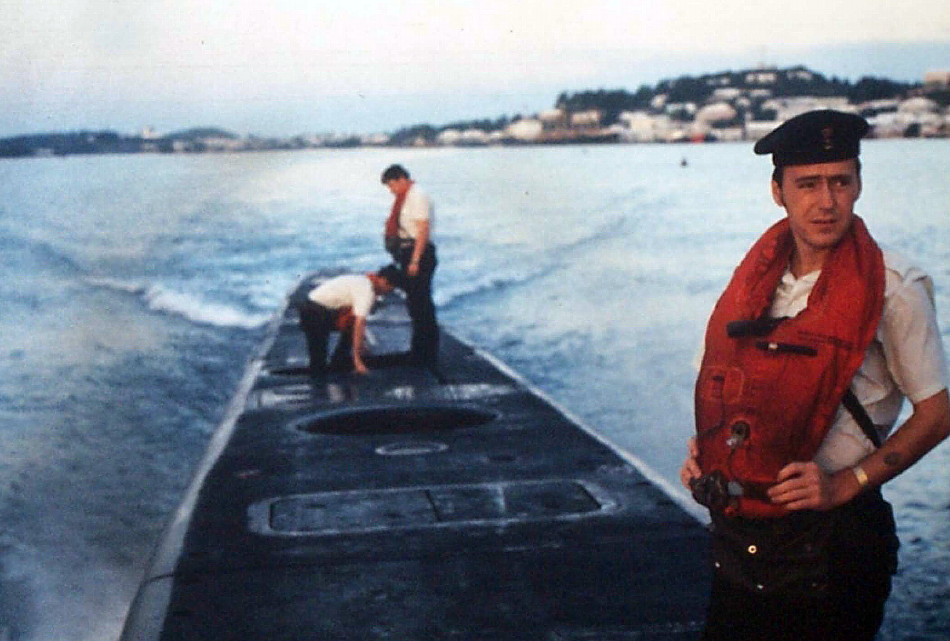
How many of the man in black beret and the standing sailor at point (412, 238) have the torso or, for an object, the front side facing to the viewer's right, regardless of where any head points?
0

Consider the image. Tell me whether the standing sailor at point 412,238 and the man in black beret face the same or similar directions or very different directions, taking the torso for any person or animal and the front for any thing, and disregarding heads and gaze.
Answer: same or similar directions

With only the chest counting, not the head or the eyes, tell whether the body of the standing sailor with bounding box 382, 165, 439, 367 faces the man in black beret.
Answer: no

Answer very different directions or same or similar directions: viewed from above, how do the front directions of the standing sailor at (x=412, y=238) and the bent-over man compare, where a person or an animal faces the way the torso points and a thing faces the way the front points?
very different directions

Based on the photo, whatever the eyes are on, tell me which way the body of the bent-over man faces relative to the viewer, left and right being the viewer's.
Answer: facing to the right of the viewer

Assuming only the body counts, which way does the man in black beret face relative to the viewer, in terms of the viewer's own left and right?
facing the viewer and to the left of the viewer

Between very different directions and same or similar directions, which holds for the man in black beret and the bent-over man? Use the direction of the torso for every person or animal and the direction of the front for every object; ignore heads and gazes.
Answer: very different directions

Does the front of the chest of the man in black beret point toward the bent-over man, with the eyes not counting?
no
